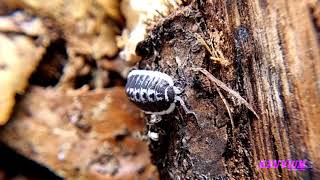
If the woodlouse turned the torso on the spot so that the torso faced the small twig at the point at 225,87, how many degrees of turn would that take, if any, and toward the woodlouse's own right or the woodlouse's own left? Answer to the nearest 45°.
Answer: approximately 45° to the woodlouse's own right

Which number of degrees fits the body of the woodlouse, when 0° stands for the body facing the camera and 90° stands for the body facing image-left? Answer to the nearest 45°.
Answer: approximately 270°
